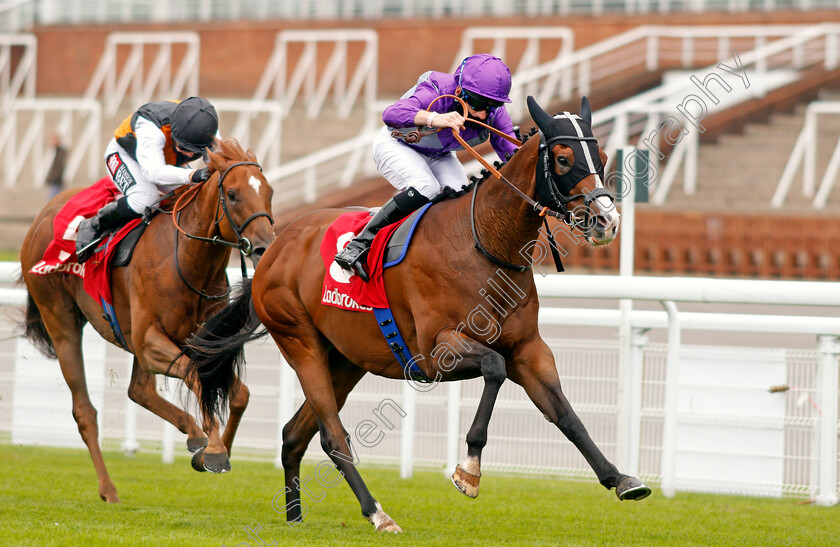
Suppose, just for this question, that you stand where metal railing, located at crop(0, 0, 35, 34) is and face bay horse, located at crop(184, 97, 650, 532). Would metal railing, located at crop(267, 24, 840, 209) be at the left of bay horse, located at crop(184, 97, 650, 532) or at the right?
left

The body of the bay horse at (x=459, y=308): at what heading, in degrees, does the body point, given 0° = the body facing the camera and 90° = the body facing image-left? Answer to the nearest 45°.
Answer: approximately 315°

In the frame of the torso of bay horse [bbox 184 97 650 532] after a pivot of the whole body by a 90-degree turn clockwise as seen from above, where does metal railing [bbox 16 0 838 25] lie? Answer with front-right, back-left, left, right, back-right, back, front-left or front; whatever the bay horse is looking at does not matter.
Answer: back-right

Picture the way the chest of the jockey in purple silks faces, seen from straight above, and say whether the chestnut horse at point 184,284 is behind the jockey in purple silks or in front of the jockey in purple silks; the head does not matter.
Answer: behind

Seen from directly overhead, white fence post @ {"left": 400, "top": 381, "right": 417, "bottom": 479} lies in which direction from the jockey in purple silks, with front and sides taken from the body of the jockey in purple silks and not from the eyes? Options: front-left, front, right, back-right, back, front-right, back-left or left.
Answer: back-left

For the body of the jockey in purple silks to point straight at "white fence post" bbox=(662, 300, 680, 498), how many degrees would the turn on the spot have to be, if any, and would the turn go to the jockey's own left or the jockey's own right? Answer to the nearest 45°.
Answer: approximately 90° to the jockey's own left

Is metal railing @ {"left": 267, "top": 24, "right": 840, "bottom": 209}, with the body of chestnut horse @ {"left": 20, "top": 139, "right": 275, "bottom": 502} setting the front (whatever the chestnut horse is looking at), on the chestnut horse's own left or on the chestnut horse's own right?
on the chestnut horse's own left

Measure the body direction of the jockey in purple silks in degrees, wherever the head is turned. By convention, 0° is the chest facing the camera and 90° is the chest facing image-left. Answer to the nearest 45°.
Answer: approximately 315°

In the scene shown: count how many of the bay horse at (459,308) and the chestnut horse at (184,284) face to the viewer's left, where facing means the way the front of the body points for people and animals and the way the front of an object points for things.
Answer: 0

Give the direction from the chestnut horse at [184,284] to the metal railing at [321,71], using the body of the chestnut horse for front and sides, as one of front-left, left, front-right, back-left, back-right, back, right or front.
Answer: back-left

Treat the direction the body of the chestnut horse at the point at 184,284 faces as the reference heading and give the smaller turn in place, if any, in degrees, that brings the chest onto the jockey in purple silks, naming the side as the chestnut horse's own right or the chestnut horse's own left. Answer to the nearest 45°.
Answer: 0° — it already faces them

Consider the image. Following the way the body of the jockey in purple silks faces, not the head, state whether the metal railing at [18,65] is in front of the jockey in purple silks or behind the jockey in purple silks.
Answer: behind

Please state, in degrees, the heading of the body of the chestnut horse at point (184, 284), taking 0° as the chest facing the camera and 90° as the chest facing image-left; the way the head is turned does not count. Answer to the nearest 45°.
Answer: approximately 315°

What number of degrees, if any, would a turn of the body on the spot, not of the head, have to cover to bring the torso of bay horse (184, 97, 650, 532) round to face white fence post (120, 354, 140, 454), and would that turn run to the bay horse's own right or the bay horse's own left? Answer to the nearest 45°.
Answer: approximately 180°

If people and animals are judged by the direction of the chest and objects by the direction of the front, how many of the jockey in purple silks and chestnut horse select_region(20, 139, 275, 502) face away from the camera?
0
